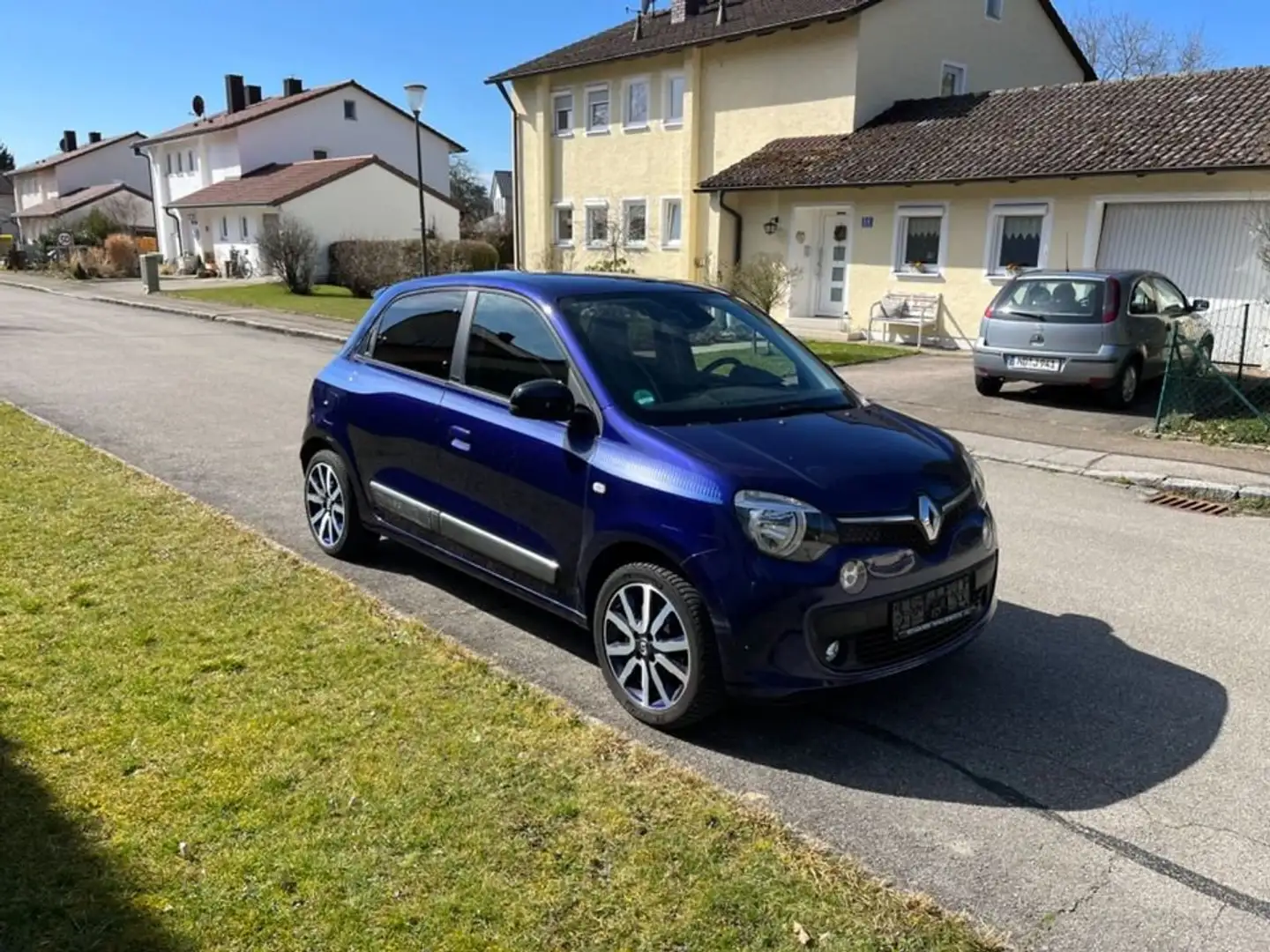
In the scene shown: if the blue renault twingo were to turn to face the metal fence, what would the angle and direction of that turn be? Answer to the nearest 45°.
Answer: approximately 90° to its left

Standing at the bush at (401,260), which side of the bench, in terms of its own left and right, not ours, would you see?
right

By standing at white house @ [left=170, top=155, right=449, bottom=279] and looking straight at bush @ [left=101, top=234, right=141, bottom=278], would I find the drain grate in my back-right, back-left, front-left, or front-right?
back-left

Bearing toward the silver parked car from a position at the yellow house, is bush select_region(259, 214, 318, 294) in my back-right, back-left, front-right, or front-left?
back-right

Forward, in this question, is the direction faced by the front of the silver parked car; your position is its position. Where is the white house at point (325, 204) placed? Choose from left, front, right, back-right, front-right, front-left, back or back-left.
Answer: left

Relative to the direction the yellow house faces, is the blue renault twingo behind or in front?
in front

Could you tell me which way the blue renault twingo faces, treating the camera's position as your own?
facing the viewer and to the right of the viewer

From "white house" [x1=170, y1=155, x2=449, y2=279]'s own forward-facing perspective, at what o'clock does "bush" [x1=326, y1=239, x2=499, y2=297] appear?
The bush is roughly at 10 o'clock from the white house.

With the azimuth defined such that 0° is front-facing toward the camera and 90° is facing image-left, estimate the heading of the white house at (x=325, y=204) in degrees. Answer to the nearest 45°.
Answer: approximately 45°

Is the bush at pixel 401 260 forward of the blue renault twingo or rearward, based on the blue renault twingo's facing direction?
rearward

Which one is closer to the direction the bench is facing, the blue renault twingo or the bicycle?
the blue renault twingo

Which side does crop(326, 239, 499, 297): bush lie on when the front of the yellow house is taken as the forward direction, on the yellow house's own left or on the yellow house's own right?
on the yellow house's own right

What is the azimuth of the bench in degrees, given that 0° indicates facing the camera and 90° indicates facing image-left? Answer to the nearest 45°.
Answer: approximately 45°

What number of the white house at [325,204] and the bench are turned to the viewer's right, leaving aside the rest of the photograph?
0

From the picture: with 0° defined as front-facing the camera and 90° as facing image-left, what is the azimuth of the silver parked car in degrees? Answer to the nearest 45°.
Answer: approximately 225°
